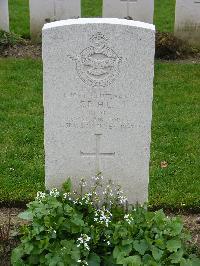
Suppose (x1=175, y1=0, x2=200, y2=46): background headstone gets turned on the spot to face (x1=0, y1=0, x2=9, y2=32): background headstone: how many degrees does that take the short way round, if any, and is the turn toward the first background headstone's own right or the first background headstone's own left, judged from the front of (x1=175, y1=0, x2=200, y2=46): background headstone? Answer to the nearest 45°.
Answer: approximately 90° to the first background headstone's own right

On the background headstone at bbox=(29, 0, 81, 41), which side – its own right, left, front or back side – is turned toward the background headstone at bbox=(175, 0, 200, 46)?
left

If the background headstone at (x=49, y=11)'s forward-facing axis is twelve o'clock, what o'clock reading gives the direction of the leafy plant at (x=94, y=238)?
The leafy plant is roughly at 12 o'clock from the background headstone.

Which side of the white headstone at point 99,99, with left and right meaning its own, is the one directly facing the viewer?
front

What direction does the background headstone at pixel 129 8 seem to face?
toward the camera

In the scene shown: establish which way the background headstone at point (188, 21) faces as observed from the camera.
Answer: facing the viewer

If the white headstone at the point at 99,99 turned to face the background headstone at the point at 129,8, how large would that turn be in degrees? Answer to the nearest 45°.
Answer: approximately 180°

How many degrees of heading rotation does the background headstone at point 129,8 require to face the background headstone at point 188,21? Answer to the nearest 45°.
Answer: approximately 90° to its left

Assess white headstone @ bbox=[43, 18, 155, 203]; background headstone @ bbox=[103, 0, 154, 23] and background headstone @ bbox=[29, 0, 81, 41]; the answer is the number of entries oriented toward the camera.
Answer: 3

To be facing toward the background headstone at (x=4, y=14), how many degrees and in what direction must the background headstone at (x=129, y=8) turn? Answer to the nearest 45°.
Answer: approximately 90° to its right

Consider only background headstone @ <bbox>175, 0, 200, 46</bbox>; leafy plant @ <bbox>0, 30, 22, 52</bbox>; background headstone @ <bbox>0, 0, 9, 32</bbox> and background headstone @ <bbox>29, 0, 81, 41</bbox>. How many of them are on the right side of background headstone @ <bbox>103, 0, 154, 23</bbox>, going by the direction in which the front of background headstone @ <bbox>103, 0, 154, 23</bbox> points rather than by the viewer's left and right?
3

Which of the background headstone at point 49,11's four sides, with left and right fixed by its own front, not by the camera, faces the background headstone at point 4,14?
right
